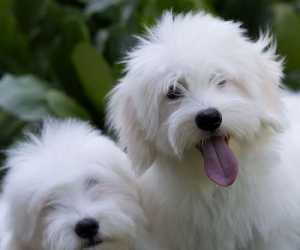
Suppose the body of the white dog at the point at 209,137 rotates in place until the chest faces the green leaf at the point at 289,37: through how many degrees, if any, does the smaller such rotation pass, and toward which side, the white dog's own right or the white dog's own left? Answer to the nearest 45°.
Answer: approximately 180°

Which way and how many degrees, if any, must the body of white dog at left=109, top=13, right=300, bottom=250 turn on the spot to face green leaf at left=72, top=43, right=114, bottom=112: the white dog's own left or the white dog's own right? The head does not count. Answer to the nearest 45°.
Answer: approximately 135° to the white dog's own right

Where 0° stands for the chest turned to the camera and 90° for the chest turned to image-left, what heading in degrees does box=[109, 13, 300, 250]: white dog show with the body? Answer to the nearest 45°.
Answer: approximately 0°
